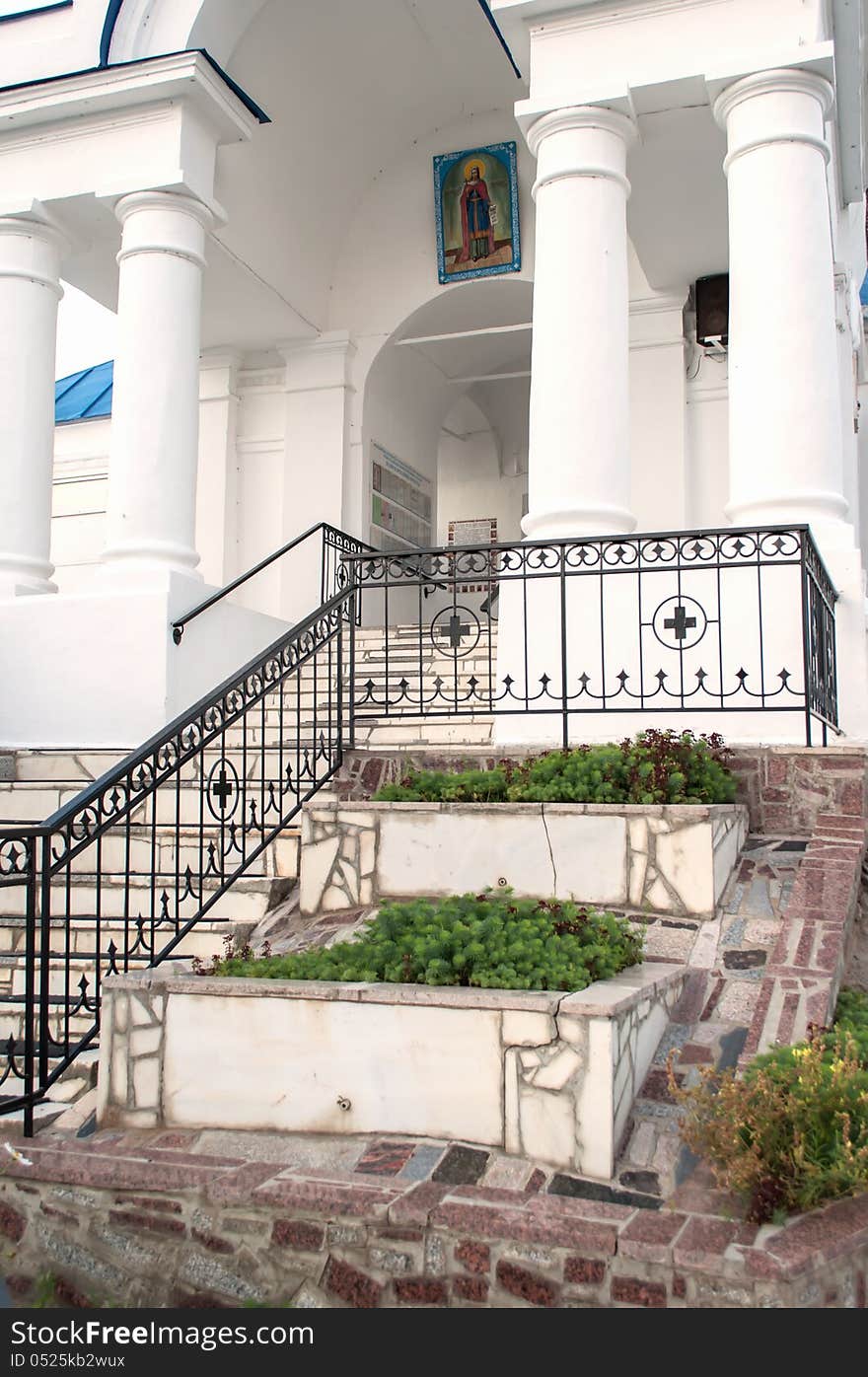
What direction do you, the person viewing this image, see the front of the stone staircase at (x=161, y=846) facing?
facing the viewer

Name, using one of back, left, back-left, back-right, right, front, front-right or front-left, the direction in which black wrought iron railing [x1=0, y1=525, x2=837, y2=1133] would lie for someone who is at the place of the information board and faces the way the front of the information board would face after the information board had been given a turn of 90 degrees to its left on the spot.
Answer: back-right

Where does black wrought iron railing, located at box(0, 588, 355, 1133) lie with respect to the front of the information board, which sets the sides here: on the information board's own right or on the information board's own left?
on the information board's own right

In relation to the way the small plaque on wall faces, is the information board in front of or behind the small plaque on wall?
in front

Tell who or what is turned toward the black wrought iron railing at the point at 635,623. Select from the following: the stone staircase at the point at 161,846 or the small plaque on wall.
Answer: the small plaque on wall

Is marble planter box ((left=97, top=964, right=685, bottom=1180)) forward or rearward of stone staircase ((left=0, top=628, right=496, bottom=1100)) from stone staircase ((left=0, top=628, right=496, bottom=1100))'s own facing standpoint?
forward

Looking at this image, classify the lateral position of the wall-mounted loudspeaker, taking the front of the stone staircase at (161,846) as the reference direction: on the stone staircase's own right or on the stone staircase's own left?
on the stone staircase's own left

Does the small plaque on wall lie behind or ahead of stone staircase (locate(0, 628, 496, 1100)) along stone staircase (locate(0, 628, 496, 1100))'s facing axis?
behind

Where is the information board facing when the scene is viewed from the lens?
facing the viewer and to the right of the viewer

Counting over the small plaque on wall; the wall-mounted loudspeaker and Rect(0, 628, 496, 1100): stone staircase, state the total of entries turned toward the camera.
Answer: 3

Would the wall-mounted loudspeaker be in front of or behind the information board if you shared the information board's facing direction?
in front

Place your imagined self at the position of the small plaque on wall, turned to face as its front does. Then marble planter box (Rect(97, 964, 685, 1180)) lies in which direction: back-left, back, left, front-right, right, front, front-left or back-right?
front

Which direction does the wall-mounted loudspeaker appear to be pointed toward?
toward the camera
